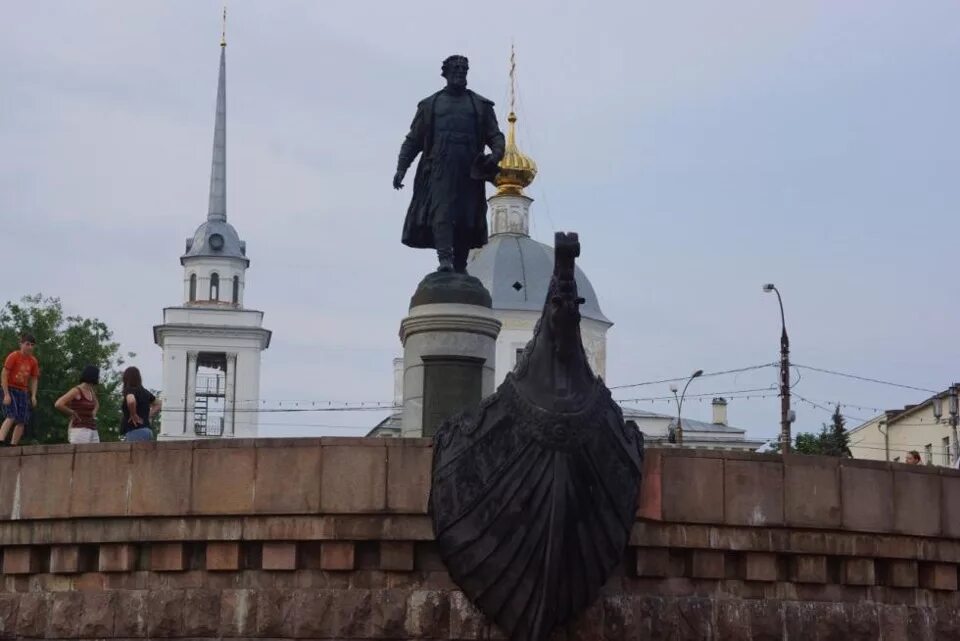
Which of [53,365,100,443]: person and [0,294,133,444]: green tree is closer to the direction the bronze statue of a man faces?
the person

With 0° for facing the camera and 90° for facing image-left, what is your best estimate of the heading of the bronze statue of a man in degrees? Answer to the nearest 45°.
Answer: approximately 0°

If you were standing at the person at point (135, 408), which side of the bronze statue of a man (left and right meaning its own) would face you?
right

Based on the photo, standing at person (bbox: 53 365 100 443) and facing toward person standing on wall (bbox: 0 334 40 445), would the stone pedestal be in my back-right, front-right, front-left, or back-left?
back-right

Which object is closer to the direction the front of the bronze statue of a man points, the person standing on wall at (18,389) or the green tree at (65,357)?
the person standing on wall

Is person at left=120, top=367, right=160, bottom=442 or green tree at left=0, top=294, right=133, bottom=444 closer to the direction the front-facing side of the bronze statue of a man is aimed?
the person
